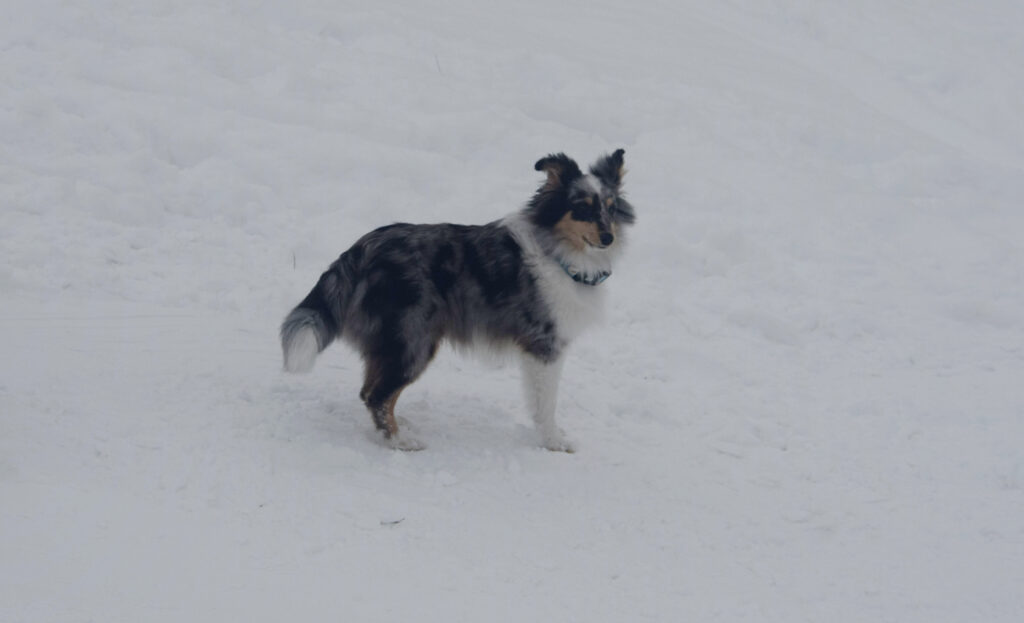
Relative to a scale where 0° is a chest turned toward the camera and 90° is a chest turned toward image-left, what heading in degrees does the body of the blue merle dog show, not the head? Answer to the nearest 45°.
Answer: approximately 270°
